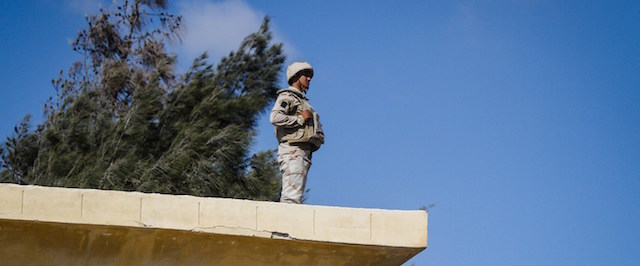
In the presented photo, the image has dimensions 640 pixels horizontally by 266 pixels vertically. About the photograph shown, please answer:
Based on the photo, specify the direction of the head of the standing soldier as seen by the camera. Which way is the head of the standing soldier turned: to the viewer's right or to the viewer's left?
to the viewer's right

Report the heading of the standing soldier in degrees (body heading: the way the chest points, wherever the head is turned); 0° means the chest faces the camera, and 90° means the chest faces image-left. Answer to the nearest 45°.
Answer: approximately 270°
